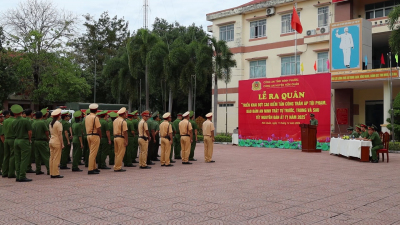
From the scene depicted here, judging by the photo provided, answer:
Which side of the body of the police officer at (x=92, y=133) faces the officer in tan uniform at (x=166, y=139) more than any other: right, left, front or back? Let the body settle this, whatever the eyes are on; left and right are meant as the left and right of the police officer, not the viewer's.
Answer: front

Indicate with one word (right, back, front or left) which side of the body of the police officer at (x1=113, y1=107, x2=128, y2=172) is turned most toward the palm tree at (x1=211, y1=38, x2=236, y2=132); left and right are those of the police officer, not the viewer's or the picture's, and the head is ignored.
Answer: front

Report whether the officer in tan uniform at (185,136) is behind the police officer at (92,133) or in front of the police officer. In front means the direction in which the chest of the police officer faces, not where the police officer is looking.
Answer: in front

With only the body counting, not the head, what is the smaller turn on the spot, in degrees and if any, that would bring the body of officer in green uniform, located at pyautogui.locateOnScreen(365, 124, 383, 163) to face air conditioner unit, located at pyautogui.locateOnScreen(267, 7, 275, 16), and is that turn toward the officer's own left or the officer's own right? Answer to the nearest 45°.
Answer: approximately 45° to the officer's own right

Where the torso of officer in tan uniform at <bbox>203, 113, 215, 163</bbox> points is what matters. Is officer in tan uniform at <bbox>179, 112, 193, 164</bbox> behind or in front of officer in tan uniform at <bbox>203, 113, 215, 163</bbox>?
behind

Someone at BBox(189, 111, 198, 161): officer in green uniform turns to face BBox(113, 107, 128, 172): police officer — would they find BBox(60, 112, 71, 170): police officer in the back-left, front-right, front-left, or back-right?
front-right

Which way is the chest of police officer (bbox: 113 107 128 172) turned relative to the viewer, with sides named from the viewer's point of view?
facing away from the viewer and to the right of the viewer

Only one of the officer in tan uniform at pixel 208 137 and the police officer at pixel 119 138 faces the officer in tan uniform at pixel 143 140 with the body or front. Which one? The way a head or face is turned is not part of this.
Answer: the police officer

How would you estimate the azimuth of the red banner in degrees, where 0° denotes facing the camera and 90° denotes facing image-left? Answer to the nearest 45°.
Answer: approximately 45°

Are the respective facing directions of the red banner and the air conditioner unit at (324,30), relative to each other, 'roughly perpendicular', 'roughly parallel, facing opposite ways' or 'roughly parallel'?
roughly parallel

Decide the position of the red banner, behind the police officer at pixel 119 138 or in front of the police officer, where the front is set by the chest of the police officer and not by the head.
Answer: in front

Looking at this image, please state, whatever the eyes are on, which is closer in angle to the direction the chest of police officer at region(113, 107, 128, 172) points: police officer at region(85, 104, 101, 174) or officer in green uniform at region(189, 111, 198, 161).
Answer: the officer in green uniform

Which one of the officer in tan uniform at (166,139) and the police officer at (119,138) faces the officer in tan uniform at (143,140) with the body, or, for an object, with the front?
the police officer

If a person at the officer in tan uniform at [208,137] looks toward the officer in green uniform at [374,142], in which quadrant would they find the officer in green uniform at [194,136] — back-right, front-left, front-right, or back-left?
back-left

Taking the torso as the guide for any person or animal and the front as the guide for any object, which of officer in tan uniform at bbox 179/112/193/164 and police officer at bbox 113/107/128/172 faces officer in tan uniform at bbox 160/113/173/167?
the police officer

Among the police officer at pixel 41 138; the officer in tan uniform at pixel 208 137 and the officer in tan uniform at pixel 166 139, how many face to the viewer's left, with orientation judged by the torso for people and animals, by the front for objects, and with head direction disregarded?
0

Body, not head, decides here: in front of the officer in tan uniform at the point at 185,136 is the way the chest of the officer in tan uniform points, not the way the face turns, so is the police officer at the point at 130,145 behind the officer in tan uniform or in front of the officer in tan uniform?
behind

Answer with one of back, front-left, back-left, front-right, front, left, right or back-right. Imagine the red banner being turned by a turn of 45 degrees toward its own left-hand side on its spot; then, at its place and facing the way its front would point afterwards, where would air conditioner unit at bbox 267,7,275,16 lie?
back
